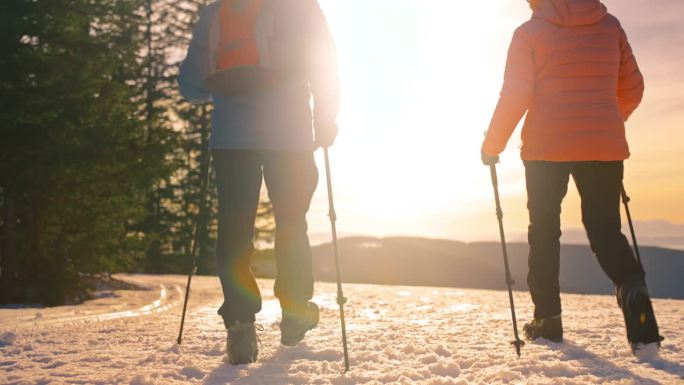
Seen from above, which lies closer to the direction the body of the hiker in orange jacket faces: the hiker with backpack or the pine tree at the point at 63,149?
the pine tree

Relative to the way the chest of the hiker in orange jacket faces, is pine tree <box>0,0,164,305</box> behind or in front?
in front

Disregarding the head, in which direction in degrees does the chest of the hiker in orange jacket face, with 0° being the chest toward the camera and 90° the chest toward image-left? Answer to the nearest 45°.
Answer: approximately 135°

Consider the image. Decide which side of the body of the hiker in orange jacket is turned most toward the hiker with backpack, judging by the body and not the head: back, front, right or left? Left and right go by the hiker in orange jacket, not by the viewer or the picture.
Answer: left

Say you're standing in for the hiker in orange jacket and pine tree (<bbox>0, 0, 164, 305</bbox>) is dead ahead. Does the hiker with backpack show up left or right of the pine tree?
left
